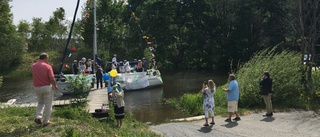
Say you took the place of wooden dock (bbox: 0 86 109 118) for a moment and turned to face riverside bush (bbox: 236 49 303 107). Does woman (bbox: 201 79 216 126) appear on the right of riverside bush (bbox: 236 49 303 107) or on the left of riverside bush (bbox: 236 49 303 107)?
right

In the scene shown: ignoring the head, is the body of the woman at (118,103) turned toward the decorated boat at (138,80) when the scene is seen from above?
yes

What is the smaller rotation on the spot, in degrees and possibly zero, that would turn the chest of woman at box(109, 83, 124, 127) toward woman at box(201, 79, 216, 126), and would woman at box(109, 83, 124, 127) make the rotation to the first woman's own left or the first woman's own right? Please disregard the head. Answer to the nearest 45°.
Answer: approximately 90° to the first woman's own right

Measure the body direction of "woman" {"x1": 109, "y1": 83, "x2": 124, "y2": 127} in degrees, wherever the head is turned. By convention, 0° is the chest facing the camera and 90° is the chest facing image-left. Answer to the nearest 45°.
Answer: approximately 180°

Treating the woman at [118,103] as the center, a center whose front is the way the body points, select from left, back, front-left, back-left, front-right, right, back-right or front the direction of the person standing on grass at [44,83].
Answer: back-left

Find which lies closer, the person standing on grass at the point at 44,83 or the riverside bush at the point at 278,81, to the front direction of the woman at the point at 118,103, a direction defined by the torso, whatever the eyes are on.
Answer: the riverside bush

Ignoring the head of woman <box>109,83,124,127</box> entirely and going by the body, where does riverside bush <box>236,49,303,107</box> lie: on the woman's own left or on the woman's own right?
on the woman's own right

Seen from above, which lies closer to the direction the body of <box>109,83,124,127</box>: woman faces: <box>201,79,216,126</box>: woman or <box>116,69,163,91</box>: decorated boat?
the decorated boat
